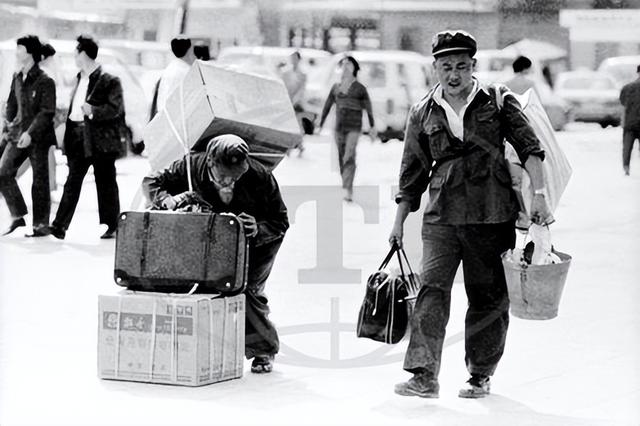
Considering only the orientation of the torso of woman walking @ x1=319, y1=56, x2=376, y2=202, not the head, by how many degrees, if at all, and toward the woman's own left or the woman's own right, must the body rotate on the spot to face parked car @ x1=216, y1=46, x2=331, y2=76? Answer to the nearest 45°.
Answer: approximately 180°

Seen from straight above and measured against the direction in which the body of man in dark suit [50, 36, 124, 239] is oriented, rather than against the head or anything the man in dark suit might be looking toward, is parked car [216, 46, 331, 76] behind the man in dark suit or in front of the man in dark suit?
behind

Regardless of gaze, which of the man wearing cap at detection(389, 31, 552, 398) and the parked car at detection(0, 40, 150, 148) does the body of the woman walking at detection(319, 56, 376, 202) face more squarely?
the man wearing cap

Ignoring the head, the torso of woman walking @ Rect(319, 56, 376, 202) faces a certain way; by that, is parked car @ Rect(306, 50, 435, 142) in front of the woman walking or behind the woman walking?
behind

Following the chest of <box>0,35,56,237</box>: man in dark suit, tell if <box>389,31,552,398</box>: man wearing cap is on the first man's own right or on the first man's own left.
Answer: on the first man's own left

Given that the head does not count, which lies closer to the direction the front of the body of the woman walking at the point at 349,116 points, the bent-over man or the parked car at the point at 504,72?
the bent-over man

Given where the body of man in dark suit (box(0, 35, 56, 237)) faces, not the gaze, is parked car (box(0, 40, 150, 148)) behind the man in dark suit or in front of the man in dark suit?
behind

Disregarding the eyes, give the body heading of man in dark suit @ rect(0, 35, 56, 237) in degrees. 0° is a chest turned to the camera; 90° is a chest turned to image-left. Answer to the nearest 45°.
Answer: approximately 45°
